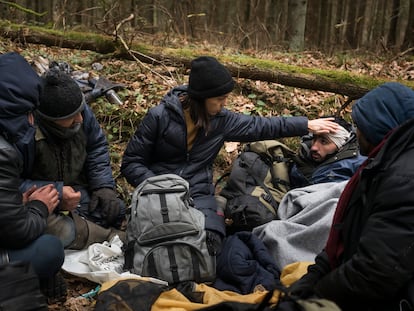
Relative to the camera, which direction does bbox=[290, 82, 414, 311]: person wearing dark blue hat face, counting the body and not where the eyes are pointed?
to the viewer's left

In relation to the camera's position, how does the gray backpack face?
facing the viewer

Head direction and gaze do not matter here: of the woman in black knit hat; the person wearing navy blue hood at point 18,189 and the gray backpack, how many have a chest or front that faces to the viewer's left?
0

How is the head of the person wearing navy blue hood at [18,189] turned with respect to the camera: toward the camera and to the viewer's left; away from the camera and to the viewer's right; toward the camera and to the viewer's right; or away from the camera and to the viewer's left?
away from the camera and to the viewer's right

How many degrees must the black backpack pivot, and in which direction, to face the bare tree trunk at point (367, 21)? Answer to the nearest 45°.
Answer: approximately 135° to its right

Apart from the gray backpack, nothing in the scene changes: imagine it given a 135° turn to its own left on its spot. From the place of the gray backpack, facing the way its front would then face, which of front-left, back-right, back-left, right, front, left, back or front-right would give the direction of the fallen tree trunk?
front-left

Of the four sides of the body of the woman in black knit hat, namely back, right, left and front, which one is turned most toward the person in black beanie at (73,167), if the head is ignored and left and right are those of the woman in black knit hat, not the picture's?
right

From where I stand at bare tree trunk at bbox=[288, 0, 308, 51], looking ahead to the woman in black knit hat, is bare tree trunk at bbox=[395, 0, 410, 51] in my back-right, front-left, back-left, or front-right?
back-left

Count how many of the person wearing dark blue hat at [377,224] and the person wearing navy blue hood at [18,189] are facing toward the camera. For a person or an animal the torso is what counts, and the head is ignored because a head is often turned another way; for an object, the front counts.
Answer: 0

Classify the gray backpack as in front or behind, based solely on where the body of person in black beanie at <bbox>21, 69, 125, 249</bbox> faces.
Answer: in front

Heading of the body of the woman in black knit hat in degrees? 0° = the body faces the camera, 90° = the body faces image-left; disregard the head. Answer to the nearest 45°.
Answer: approximately 315°

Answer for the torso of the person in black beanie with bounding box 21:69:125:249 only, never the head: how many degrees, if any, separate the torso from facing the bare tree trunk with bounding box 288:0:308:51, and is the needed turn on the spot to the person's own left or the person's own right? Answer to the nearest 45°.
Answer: approximately 90° to the person's own left

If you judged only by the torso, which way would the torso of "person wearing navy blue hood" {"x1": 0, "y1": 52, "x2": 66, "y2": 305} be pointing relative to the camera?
to the viewer's right

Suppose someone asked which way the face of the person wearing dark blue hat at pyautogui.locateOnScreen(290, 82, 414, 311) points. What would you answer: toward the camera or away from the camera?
away from the camera

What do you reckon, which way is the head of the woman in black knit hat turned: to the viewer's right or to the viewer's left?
to the viewer's right
